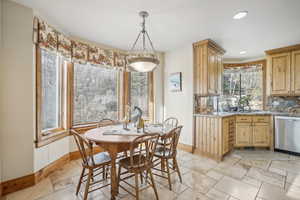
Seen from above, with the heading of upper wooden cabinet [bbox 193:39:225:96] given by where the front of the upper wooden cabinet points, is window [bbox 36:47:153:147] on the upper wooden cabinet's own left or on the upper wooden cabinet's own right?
on the upper wooden cabinet's own right

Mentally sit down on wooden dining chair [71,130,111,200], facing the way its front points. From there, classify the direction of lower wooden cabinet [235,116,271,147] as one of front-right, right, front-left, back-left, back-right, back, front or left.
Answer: front-right

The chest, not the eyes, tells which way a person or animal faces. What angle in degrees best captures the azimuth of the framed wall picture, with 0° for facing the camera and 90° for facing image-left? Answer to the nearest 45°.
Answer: approximately 45°

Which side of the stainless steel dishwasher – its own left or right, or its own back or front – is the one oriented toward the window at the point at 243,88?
right

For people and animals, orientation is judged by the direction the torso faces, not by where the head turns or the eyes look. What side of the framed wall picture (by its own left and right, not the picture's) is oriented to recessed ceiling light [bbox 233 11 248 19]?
left

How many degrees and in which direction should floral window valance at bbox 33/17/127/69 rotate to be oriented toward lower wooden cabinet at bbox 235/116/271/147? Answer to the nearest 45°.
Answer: approximately 45° to its left

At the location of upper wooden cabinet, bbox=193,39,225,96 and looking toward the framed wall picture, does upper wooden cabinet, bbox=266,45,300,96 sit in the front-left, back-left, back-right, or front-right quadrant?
back-right

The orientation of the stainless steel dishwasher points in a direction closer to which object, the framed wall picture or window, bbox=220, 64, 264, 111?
the framed wall picture

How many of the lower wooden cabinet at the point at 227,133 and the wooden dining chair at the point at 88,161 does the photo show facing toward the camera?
1
